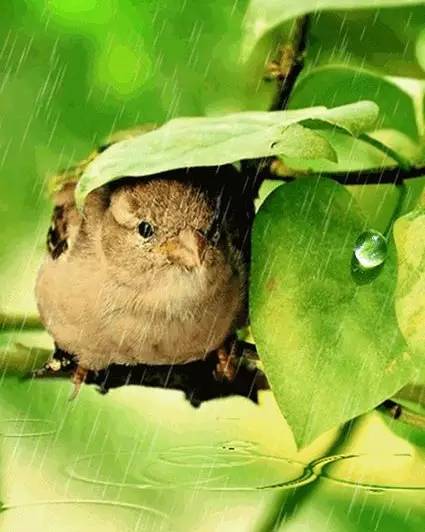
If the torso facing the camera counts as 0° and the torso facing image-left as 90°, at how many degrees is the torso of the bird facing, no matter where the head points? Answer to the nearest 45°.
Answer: approximately 315°
